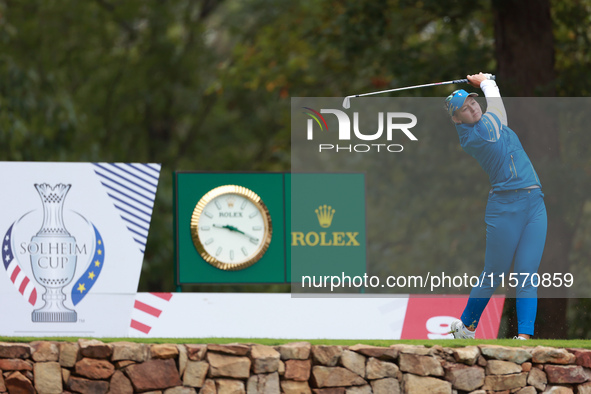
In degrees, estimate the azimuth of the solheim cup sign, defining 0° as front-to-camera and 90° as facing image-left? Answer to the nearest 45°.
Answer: approximately 0°

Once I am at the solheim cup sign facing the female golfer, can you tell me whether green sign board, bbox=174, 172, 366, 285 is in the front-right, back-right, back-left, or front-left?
front-left

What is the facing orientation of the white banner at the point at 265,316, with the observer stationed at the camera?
facing the viewer

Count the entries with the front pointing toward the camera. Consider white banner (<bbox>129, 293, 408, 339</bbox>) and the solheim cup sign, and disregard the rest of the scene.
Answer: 2

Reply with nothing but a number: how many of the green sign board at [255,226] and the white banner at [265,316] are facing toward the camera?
2

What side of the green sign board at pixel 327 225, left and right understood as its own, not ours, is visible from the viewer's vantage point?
front

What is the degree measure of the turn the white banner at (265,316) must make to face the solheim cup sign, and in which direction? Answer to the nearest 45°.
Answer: approximately 90° to its right

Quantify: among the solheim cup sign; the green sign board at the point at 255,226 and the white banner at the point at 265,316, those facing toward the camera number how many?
3

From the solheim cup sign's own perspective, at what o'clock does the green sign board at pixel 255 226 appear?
The green sign board is roughly at 9 o'clock from the solheim cup sign.

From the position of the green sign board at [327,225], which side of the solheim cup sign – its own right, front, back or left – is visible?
left
